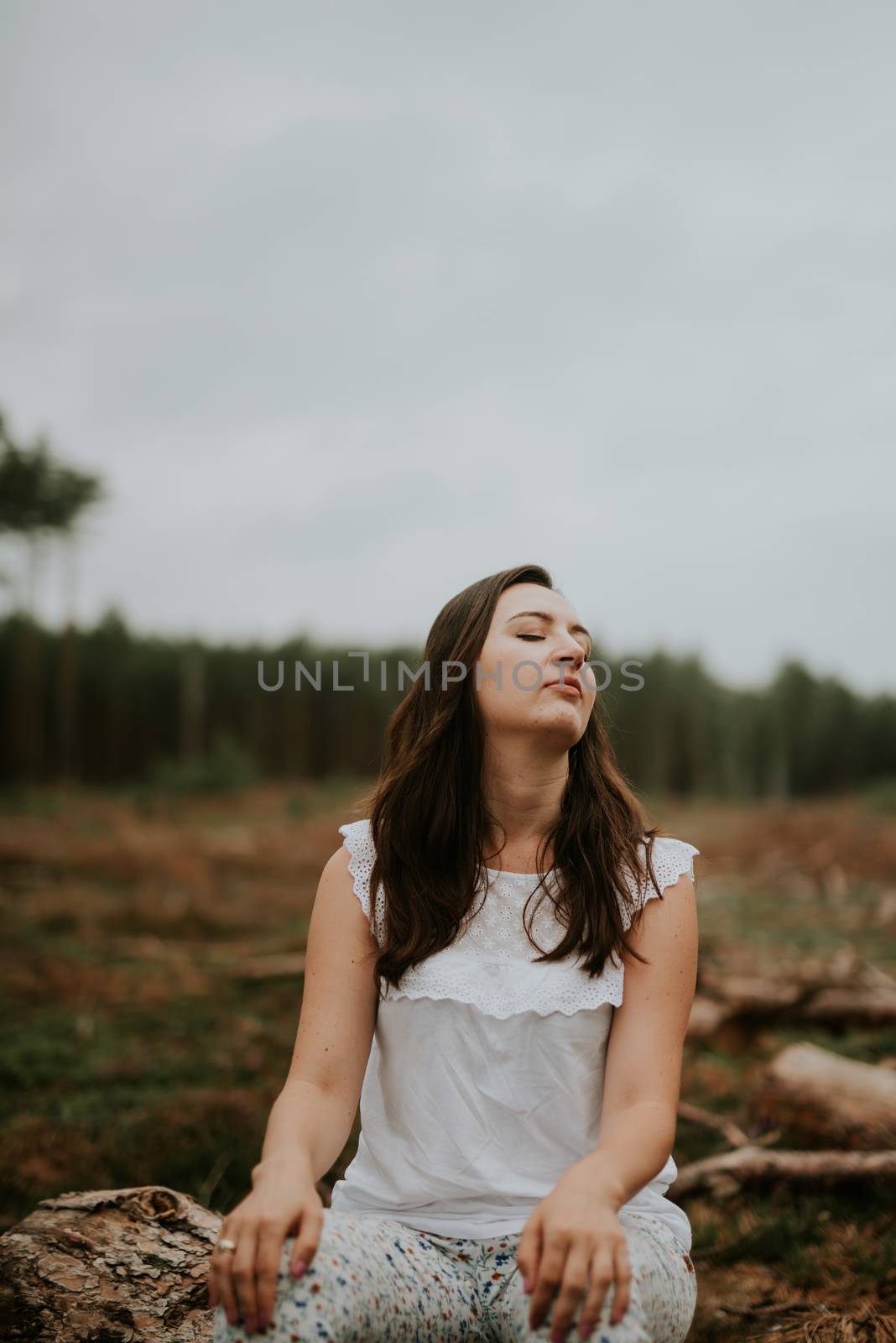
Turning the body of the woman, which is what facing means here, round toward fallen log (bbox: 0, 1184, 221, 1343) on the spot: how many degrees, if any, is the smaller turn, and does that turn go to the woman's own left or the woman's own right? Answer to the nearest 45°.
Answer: approximately 90° to the woman's own right

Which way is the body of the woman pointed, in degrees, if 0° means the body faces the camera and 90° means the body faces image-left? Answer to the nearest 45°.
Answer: approximately 0°

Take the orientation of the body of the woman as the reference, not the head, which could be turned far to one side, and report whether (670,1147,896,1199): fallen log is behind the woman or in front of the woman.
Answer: behind

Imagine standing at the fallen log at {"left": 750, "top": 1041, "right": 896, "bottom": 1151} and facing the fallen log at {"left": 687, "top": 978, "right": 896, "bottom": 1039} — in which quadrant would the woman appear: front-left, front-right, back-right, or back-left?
back-left

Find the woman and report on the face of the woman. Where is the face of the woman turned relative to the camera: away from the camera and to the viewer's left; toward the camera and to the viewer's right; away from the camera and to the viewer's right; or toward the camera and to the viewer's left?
toward the camera and to the viewer's right
